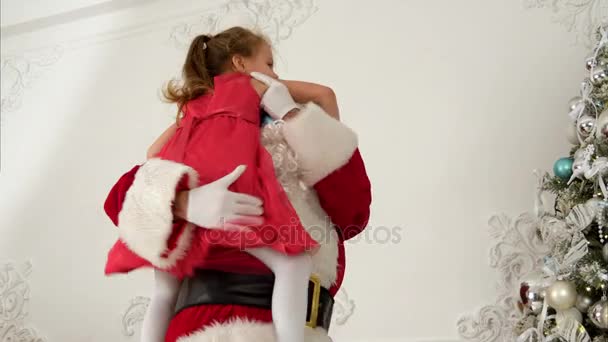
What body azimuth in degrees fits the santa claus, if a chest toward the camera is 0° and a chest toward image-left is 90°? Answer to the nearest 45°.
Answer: approximately 315°

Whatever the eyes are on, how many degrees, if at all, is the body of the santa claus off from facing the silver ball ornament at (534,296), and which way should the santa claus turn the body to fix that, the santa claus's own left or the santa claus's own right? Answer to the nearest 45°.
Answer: approximately 90° to the santa claus's own left

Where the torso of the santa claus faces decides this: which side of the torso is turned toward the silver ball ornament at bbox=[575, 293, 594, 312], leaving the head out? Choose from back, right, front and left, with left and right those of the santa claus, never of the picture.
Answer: left

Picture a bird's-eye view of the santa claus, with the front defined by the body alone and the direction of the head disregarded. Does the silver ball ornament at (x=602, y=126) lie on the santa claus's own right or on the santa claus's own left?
on the santa claus's own left

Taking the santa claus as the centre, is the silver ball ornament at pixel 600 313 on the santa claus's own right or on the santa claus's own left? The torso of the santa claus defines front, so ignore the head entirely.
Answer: on the santa claus's own left

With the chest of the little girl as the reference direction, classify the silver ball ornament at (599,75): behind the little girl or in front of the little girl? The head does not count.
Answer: in front

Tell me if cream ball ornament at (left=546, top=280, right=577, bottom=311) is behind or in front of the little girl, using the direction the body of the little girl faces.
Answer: in front

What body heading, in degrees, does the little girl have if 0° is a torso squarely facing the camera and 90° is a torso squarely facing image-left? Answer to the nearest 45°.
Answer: approximately 225°
